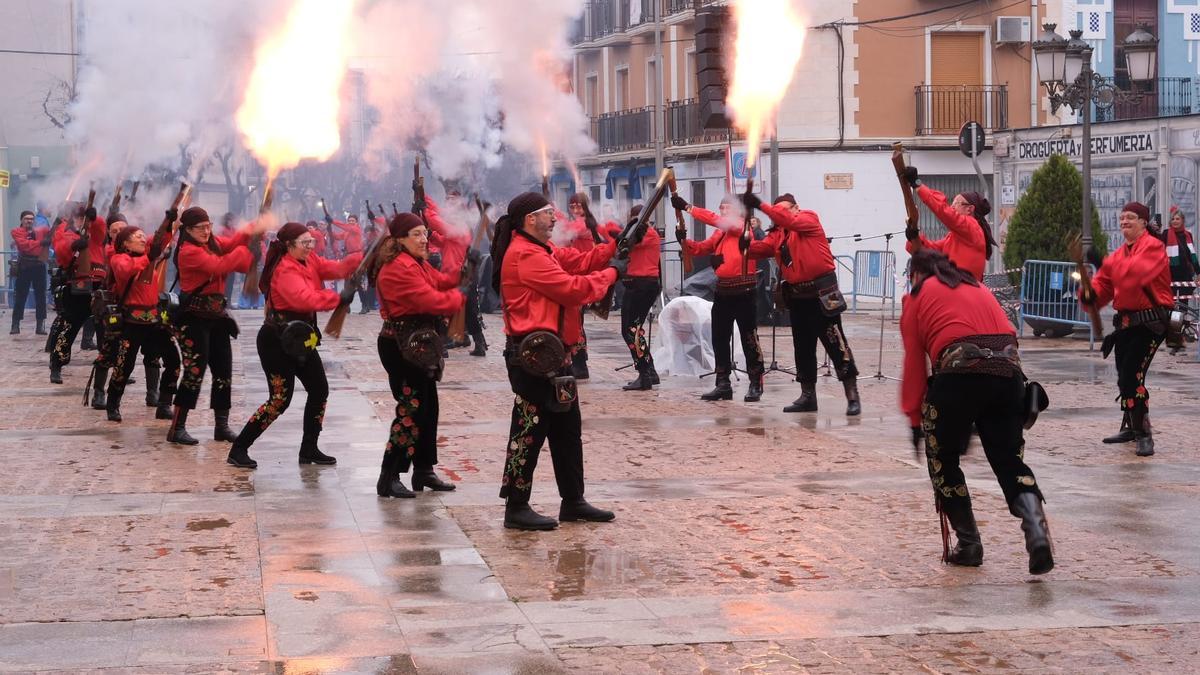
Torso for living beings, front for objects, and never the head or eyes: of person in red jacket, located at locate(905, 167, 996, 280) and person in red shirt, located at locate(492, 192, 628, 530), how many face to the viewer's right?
1

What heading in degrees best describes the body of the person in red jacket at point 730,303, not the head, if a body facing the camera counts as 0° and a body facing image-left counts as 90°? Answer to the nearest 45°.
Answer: approximately 45°

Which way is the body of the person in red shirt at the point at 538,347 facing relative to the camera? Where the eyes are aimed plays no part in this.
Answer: to the viewer's right

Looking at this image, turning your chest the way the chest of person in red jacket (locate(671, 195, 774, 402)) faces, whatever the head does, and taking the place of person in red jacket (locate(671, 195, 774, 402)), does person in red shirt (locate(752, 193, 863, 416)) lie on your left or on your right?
on your left

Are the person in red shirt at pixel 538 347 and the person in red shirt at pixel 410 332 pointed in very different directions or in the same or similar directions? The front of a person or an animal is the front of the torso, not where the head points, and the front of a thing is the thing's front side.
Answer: same or similar directions

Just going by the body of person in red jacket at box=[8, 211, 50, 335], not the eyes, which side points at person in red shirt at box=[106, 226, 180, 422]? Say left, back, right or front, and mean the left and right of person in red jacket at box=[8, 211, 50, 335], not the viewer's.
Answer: front

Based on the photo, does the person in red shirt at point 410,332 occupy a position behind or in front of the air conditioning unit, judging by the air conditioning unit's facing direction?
in front

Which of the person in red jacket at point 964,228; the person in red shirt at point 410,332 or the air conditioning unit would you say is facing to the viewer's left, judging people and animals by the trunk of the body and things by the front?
the person in red jacket

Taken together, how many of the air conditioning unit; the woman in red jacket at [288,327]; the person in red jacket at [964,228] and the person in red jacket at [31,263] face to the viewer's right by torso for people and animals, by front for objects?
1

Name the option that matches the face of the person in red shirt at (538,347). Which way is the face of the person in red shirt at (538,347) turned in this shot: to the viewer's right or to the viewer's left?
to the viewer's right

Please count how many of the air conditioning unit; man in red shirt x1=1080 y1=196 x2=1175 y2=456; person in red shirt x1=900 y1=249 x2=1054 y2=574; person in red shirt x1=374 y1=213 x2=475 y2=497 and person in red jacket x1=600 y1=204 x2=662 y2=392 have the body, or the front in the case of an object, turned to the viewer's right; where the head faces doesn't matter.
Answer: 1

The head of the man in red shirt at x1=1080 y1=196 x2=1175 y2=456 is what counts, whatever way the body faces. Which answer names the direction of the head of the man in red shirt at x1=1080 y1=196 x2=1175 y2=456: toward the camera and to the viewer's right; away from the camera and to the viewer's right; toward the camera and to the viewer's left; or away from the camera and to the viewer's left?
toward the camera and to the viewer's left

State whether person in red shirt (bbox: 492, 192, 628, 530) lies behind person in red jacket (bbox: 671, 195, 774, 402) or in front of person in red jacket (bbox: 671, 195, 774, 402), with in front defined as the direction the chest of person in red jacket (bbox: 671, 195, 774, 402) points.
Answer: in front

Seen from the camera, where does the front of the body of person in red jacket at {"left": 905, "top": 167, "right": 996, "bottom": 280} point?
to the viewer's left

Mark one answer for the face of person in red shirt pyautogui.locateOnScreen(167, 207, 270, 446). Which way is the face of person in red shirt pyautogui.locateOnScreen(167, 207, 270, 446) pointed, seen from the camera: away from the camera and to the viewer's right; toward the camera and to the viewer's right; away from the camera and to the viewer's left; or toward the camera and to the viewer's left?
toward the camera and to the viewer's right
